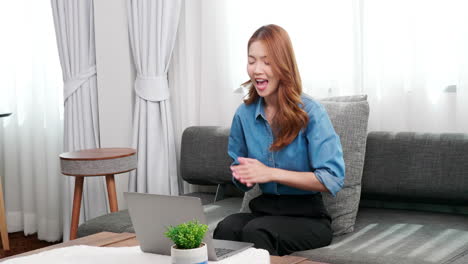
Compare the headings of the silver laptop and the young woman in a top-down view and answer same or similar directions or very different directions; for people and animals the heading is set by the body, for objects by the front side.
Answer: very different directions

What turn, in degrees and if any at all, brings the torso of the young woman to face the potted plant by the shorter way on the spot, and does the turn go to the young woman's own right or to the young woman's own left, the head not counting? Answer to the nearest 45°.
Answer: approximately 45° to the young woman's own left

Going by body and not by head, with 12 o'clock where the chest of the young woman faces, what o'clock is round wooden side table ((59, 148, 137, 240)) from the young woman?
The round wooden side table is roughly at 3 o'clock from the young woman.

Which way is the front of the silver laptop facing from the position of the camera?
facing away from the viewer and to the right of the viewer

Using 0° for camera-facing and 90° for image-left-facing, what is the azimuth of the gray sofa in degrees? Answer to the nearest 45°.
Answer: approximately 45°

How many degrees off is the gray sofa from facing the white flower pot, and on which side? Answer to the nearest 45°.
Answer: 0° — it already faces it

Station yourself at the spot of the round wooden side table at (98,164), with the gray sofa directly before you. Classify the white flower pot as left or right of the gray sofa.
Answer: right

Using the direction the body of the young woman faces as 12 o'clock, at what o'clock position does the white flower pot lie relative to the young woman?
The white flower pot is roughly at 11 o'clock from the young woman.

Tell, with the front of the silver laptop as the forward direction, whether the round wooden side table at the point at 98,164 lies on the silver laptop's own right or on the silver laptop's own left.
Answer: on the silver laptop's own left

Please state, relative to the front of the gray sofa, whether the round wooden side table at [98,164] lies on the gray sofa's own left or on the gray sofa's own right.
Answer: on the gray sofa's own right
